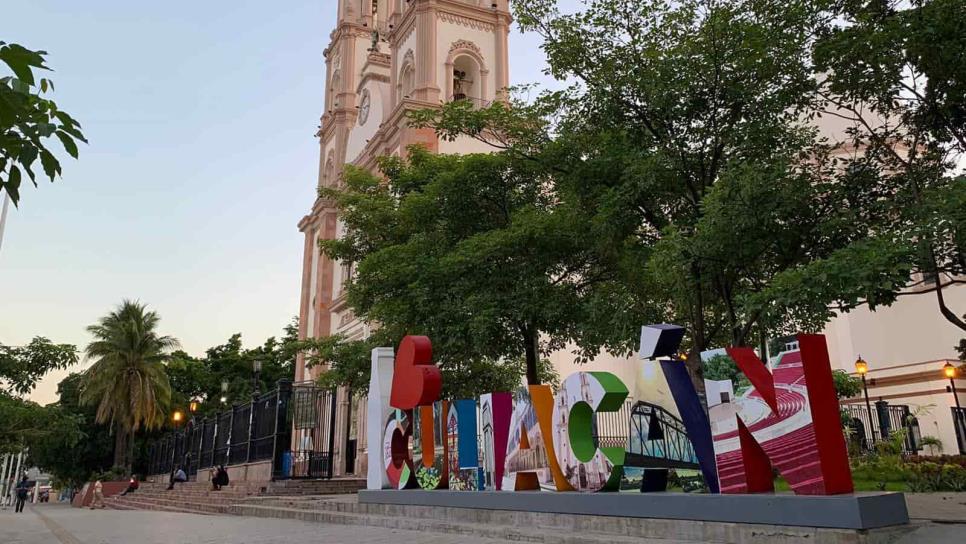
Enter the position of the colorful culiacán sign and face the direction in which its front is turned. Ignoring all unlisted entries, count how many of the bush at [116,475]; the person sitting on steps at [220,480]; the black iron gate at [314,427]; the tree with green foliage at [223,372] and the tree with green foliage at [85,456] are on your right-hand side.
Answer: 5

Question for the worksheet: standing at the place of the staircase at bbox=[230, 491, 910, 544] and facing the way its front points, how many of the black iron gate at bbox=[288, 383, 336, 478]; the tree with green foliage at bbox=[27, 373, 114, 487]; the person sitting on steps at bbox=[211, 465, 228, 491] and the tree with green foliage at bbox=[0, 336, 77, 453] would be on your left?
0

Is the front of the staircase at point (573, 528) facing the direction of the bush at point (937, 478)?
no

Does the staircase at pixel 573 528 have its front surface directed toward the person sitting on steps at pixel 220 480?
no

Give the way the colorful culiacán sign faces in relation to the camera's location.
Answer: facing the viewer and to the left of the viewer

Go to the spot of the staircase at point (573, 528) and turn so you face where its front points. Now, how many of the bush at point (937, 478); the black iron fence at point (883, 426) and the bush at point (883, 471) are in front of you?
0

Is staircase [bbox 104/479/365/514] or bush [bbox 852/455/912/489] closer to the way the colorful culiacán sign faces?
the staircase

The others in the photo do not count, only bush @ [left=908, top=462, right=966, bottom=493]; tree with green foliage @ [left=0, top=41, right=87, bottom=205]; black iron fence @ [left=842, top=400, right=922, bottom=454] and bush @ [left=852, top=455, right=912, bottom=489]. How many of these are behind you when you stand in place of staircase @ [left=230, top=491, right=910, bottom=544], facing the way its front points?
3

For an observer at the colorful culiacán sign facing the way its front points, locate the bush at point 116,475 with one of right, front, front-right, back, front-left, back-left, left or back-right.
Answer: right

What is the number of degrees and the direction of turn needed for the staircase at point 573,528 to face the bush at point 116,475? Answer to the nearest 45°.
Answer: approximately 90° to its right

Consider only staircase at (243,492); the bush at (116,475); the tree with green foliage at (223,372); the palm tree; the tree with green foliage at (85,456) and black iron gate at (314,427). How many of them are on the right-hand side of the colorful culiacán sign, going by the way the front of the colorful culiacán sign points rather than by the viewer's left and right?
6

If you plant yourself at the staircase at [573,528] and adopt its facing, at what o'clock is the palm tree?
The palm tree is roughly at 3 o'clock from the staircase.

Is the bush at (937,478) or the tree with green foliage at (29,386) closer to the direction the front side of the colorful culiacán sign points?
the tree with green foliage

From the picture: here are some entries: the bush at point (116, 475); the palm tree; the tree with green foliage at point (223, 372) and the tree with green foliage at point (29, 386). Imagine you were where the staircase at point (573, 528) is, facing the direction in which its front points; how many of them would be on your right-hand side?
4

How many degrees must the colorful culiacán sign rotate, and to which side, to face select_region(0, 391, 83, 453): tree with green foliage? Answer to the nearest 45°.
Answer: approximately 90° to its right

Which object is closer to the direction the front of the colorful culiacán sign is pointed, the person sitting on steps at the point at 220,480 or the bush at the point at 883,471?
the person sitting on steps

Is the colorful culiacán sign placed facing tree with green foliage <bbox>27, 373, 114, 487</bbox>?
no

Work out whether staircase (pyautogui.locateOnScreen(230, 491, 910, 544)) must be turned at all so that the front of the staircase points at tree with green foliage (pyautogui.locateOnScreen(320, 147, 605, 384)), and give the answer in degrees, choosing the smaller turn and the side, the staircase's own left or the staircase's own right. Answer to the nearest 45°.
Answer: approximately 135° to the staircase's own right

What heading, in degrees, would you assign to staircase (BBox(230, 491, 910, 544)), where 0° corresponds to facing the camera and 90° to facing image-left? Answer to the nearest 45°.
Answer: approximately 45°

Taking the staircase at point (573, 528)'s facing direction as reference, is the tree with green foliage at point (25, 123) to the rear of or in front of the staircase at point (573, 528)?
in front
